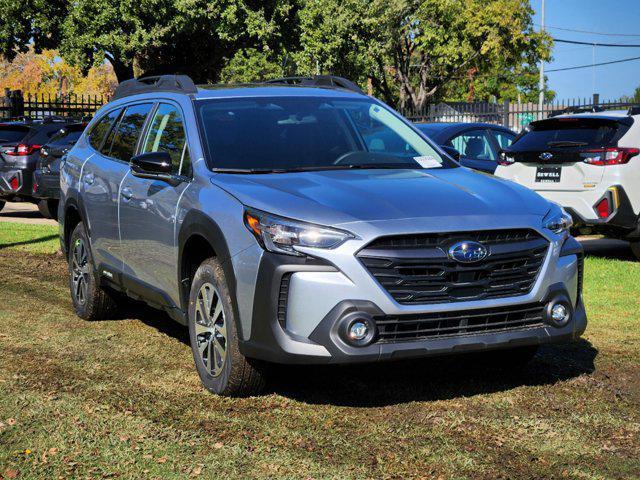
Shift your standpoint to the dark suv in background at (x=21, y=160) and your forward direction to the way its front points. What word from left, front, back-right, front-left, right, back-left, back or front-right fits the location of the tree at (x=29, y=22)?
front-left

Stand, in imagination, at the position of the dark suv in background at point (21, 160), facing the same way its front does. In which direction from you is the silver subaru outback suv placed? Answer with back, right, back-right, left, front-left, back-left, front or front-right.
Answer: back-right

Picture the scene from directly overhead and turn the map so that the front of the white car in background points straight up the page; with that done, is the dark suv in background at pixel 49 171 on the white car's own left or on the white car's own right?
on the white car's own left

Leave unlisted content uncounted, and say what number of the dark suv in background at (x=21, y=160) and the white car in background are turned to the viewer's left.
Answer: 0

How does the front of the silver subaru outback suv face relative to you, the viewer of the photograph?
facing the viewer and to the right of the viewer

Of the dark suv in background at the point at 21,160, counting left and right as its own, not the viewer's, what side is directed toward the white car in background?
right

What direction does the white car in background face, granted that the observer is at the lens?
facing away from the viewer and to the right of the viewer

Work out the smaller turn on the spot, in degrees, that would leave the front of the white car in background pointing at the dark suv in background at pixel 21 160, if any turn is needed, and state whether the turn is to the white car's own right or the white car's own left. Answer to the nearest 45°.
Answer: approximately 90° to the white car's own left

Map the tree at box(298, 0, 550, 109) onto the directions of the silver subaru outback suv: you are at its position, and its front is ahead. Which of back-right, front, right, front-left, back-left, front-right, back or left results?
back-left

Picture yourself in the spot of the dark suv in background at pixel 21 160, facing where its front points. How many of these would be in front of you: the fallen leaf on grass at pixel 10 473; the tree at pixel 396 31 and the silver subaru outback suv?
1

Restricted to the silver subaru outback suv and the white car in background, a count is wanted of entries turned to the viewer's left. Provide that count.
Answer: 0

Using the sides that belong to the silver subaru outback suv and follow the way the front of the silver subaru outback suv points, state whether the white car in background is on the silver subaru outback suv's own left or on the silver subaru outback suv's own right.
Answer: on the silver subaru outback suv's own left

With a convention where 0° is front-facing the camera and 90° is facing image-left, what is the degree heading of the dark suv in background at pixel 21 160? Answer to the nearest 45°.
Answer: approximately 225°

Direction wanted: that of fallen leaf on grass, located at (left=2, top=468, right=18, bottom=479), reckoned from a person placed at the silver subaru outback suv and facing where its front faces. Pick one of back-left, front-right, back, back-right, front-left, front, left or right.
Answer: right

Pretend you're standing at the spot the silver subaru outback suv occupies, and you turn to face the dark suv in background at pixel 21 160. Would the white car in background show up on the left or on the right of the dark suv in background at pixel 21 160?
right
